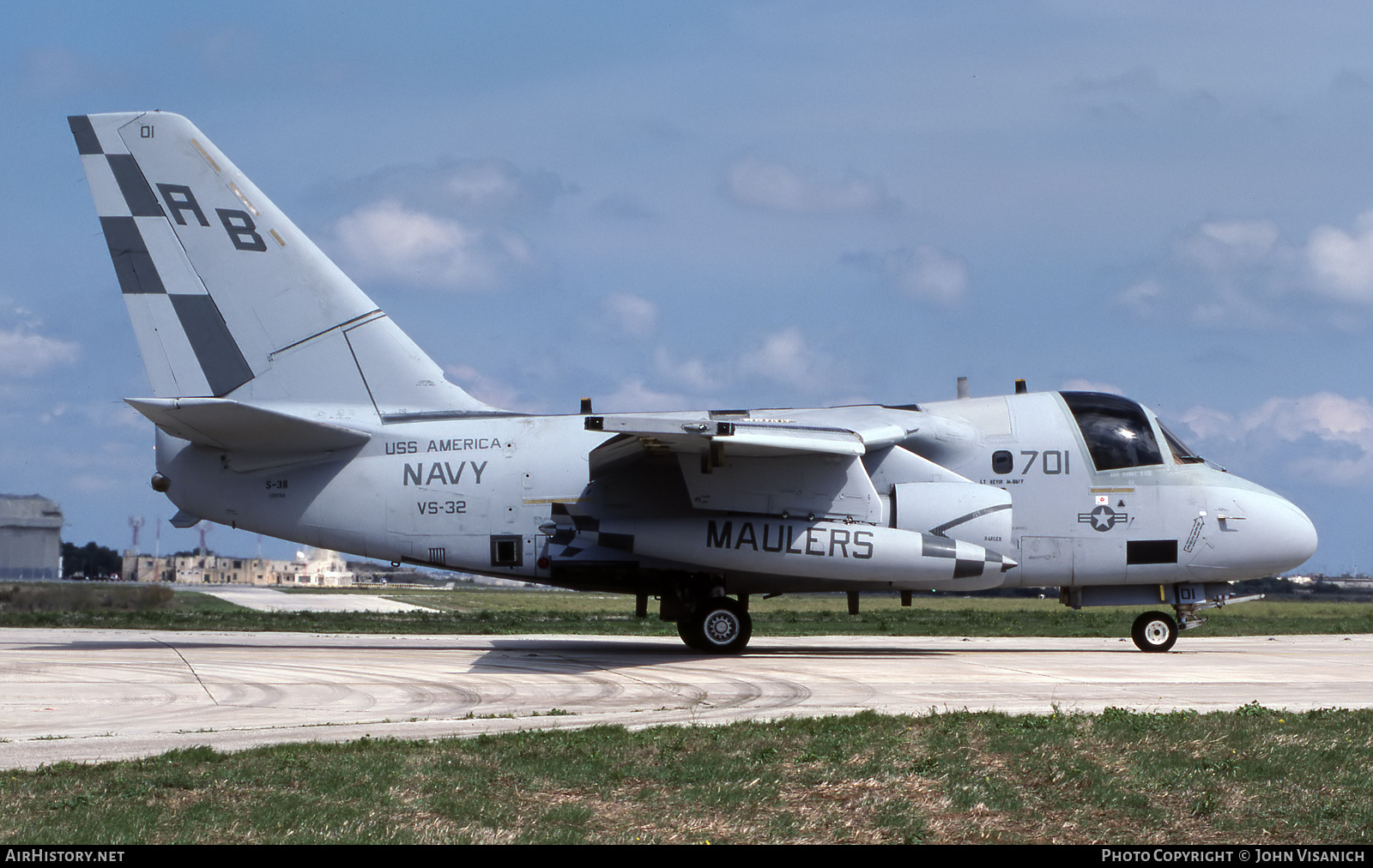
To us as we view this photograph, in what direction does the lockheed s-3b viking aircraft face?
facing to the right of the viewer

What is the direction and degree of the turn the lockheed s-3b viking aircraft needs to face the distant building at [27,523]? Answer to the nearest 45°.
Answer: approximately 135° to its left
